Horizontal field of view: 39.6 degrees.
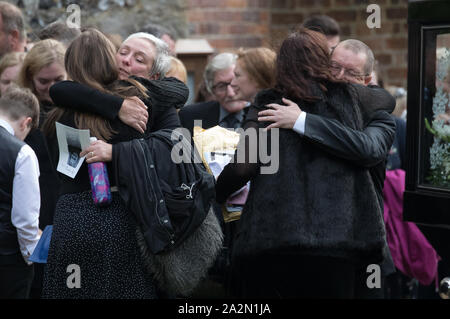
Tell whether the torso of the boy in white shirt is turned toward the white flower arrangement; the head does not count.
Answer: no

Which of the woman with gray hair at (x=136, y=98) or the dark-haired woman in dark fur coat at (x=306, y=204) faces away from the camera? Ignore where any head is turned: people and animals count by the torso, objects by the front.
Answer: the dark-haired woman in dark fur coat

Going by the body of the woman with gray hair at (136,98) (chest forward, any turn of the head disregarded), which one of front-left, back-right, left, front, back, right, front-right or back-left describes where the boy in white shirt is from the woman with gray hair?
right

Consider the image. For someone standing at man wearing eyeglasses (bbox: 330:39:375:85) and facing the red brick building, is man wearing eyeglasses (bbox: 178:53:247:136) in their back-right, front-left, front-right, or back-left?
front-left

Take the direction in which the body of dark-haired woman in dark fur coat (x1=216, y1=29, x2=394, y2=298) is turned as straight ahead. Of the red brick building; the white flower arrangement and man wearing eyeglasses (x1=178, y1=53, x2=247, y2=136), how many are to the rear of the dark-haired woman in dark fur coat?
0

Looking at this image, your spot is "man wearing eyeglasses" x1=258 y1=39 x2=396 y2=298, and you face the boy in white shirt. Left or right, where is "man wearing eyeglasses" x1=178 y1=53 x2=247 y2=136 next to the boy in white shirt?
right

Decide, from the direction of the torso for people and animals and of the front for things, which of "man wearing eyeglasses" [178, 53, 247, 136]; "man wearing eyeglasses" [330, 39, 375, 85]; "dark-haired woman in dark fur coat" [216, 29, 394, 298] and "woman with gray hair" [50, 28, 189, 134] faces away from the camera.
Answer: the dark-haired woman in dark fur coat

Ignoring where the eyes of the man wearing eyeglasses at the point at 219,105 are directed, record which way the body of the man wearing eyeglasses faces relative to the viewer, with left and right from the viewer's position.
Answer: facing the viewer and to the right of the viewer

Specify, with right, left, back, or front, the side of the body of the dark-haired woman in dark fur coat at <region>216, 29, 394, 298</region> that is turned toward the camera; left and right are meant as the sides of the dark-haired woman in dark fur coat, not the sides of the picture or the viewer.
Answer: back

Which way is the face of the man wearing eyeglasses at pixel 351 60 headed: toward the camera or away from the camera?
toward the camera

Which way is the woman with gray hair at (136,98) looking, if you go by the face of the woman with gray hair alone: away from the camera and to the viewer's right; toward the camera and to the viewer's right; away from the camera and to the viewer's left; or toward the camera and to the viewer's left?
toward the camera and to the viewer's left

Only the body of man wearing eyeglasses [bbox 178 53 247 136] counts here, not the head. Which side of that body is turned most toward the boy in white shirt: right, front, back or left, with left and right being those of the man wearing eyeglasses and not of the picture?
right

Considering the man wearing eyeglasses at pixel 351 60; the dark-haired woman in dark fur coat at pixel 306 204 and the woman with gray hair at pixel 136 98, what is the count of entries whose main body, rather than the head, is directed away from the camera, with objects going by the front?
1

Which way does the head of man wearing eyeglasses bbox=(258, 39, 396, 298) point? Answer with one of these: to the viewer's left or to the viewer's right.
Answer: to the viewer's left
